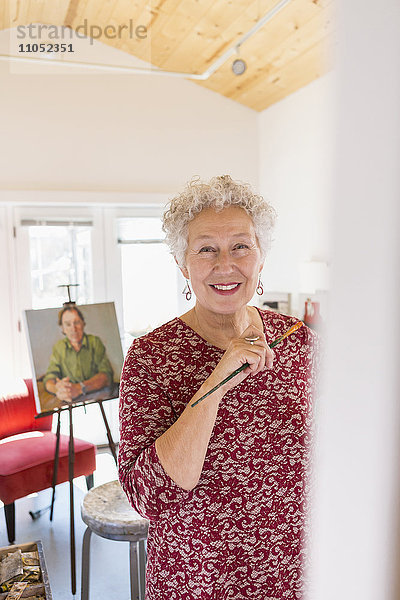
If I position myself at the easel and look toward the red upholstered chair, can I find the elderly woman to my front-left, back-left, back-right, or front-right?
back-left

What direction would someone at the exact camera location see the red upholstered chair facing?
facing the viewer and to the right of the viewer

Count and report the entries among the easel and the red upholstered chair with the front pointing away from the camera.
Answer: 0

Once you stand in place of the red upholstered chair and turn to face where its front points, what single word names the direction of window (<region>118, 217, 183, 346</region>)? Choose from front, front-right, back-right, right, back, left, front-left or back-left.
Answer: left

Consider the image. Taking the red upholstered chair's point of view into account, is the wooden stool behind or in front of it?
in front

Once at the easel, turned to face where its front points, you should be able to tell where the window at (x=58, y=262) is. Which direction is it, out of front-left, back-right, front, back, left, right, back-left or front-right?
back-left

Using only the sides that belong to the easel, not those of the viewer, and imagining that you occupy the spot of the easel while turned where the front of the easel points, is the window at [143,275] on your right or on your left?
on your left
